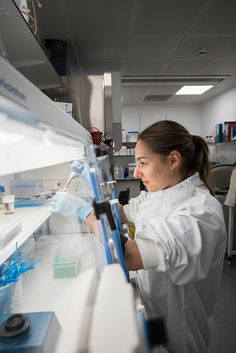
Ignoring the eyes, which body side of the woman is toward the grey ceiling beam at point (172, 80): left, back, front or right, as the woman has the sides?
right

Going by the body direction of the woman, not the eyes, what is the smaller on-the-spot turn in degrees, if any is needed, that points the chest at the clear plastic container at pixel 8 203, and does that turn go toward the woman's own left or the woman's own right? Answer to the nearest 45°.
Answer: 0° — they already face it

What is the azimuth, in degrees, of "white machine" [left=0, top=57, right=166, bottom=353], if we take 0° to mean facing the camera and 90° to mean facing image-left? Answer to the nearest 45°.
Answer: approximately 270°

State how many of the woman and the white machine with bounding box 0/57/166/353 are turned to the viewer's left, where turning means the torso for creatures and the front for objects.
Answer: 1

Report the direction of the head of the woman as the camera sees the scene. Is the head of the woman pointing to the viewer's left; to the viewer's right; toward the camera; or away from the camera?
to the viewer's left

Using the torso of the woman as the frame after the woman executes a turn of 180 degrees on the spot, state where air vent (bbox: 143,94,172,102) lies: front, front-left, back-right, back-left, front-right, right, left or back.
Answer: left

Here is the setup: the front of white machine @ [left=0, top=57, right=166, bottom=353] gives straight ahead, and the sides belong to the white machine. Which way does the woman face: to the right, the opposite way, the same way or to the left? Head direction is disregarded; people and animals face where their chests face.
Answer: the opposite way

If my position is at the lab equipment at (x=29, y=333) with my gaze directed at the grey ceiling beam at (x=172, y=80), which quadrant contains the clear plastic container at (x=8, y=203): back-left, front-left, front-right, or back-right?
front-left

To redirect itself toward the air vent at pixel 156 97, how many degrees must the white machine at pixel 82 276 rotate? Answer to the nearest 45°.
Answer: approximately 90° to its left

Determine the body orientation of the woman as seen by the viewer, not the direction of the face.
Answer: to the viewer's left

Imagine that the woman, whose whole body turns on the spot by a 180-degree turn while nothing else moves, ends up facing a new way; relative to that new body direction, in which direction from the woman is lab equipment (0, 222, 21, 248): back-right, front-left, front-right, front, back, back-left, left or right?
back
